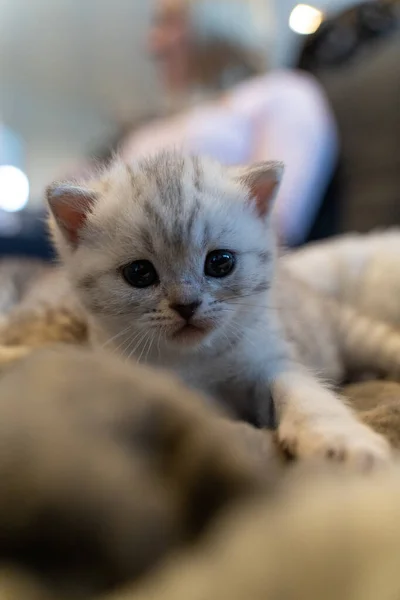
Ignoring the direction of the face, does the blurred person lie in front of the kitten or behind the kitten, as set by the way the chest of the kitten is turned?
behind

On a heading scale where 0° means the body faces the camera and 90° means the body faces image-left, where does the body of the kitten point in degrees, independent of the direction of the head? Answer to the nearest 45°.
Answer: approximately 0°
